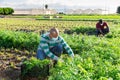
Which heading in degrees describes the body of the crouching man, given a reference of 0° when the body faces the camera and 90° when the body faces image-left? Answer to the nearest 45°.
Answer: approximately 315°

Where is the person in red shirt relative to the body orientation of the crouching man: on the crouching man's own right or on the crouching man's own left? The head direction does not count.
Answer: on the crouching man's own left
